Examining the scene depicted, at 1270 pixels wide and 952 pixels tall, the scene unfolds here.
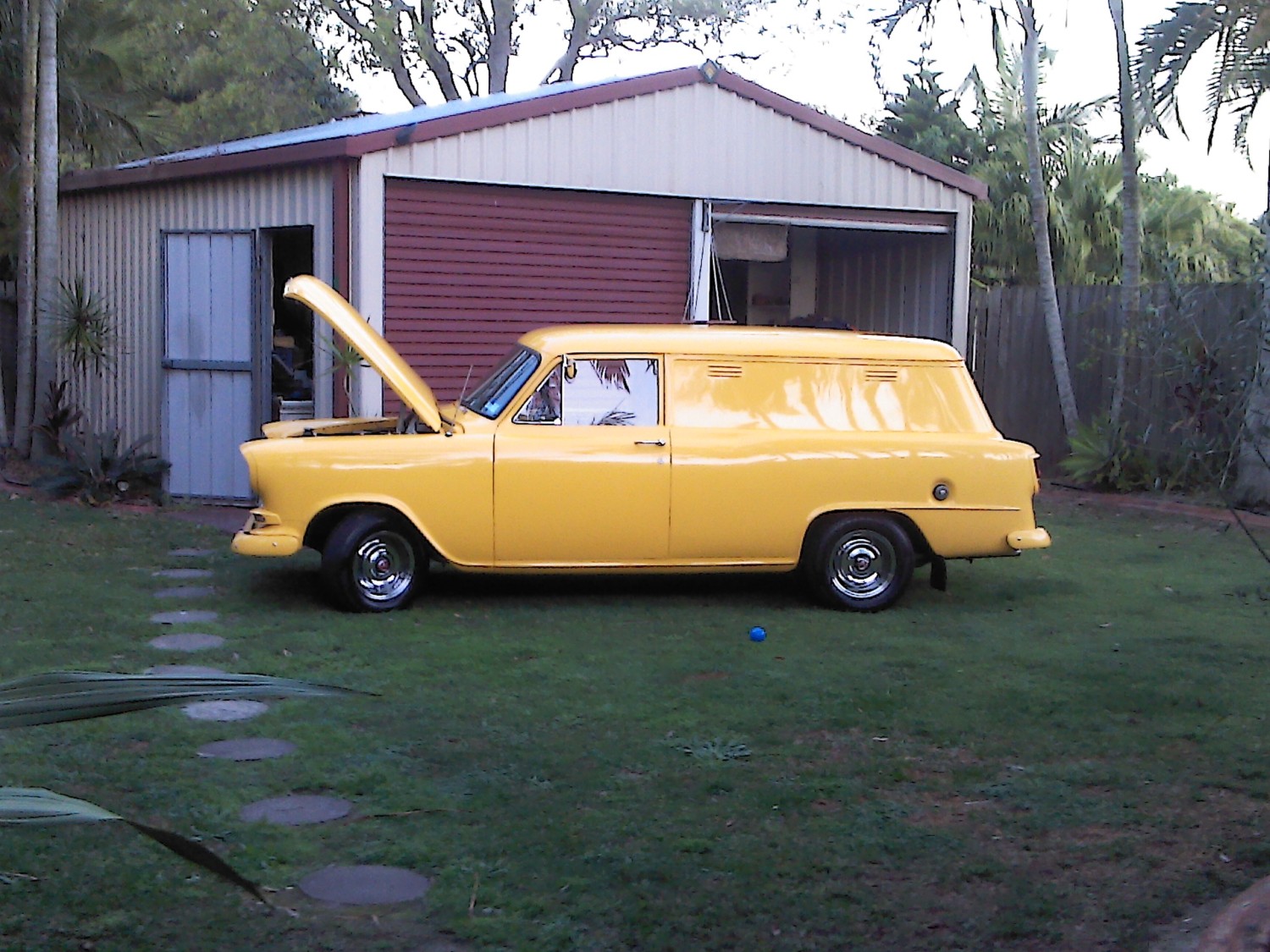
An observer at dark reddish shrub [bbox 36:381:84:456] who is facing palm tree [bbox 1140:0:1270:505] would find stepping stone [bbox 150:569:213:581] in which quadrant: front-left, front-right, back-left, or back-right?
front-right

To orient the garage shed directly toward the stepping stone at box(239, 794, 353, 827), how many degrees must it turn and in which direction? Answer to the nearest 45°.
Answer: approximately 45° to its right

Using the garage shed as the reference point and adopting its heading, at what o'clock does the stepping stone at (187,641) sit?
The stepping stone is roughly at 2 o'clock from the garage shed.

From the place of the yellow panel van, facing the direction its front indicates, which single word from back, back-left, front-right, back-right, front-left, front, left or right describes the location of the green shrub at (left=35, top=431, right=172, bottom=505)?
front-right

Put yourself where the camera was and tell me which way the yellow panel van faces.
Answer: facing to the left of the viewer

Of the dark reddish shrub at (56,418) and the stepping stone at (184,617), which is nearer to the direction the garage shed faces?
the stepping stone

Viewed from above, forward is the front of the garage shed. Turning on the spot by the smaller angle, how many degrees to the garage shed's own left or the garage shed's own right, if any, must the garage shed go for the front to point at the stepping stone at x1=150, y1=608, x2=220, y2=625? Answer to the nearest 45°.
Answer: approximately 45° to the garage shed's own right

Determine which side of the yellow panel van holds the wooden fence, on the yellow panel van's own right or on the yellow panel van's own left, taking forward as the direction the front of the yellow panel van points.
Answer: on the yellow panel van's own right

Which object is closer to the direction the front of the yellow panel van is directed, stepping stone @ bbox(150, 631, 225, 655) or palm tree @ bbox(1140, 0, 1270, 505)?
the stepping stone

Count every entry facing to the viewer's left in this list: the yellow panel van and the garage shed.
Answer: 1

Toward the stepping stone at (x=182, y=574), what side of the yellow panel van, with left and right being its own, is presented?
front

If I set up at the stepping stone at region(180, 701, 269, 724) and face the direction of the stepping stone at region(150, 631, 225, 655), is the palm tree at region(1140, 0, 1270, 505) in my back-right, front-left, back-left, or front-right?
front-right

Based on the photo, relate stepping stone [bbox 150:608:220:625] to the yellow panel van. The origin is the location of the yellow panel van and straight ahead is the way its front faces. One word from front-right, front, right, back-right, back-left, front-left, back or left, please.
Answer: front

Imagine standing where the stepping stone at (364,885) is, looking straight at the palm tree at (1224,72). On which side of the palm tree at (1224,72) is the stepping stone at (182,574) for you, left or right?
left
